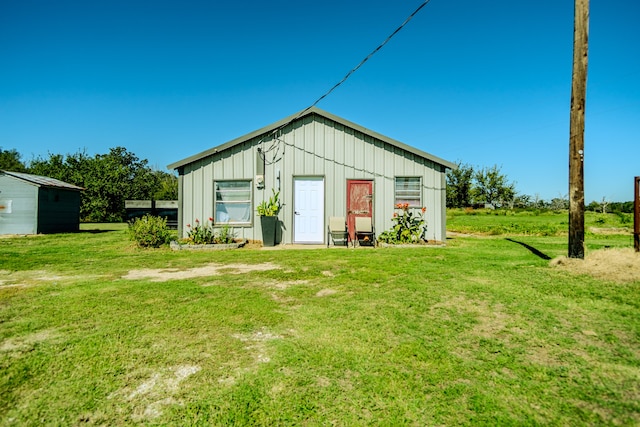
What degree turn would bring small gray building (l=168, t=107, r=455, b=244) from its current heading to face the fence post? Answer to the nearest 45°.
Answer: approximately 45° to its left

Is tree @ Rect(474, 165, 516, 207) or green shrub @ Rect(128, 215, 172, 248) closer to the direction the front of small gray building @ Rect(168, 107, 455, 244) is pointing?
the green shrub

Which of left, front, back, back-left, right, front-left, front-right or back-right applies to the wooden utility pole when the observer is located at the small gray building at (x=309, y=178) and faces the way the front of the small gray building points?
front-left

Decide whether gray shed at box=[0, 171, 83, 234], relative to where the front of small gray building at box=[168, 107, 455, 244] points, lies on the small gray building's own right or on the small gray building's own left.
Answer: on the small gray building's own right

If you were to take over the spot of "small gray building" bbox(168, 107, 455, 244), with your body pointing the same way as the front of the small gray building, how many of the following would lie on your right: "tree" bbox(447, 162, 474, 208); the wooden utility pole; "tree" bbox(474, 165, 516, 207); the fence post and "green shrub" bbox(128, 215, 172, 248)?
1

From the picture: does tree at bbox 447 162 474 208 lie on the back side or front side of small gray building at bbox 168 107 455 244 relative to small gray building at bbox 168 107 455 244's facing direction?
on the back side

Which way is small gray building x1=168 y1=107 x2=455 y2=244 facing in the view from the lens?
facing the viewer

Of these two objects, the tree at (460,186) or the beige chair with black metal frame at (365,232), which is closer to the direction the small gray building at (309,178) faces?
the beige chair with black metal frame

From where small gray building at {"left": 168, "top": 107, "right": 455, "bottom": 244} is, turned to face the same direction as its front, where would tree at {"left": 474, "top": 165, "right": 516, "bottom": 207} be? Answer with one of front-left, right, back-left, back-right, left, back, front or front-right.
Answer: back-left

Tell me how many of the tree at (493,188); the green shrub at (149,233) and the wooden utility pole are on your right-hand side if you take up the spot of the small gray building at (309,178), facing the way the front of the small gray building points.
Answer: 1
